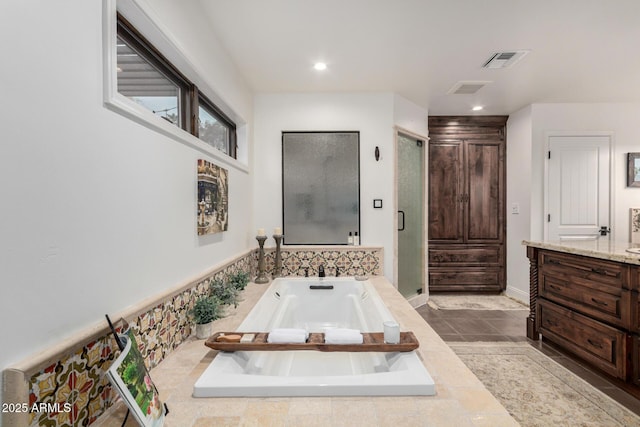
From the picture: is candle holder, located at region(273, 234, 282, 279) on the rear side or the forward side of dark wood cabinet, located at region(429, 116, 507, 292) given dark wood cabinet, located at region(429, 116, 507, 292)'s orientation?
on the forward side

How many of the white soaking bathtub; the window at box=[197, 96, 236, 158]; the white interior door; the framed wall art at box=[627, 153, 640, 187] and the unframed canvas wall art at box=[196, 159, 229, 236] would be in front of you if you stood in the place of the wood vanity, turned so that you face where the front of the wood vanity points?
3

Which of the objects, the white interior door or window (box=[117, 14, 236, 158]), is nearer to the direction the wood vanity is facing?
the window

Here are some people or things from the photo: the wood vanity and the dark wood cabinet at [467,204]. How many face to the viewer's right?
0

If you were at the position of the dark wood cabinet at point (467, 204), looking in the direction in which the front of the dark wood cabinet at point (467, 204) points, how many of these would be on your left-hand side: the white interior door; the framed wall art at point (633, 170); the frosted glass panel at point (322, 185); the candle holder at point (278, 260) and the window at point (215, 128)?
2

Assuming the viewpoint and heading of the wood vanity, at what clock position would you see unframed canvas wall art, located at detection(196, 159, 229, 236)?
The unframed canvas wall art is roughly at 12 o'clock from the wood vanity.

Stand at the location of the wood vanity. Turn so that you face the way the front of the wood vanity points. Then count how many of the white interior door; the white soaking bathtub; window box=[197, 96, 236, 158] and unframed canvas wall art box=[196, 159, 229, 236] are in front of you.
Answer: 3

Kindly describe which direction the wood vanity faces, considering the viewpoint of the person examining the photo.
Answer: facing the viewer and to the left of the viewer

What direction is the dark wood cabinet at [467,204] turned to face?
toward the camera

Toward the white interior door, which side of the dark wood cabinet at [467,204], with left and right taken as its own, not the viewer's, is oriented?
left

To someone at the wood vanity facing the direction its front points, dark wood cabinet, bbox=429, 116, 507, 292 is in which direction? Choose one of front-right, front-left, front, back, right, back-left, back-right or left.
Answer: right

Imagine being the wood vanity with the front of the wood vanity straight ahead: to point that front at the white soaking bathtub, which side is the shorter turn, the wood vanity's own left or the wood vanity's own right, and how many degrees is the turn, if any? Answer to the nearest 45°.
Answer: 0° — it already faces it

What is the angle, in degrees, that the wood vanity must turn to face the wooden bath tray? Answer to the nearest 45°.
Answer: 0° — it already faces it

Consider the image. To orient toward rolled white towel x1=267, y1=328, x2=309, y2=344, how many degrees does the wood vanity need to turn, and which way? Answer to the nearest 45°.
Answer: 0° — it already faces it

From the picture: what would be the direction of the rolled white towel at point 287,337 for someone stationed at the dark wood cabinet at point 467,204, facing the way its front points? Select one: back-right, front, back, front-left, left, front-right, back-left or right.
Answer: front
